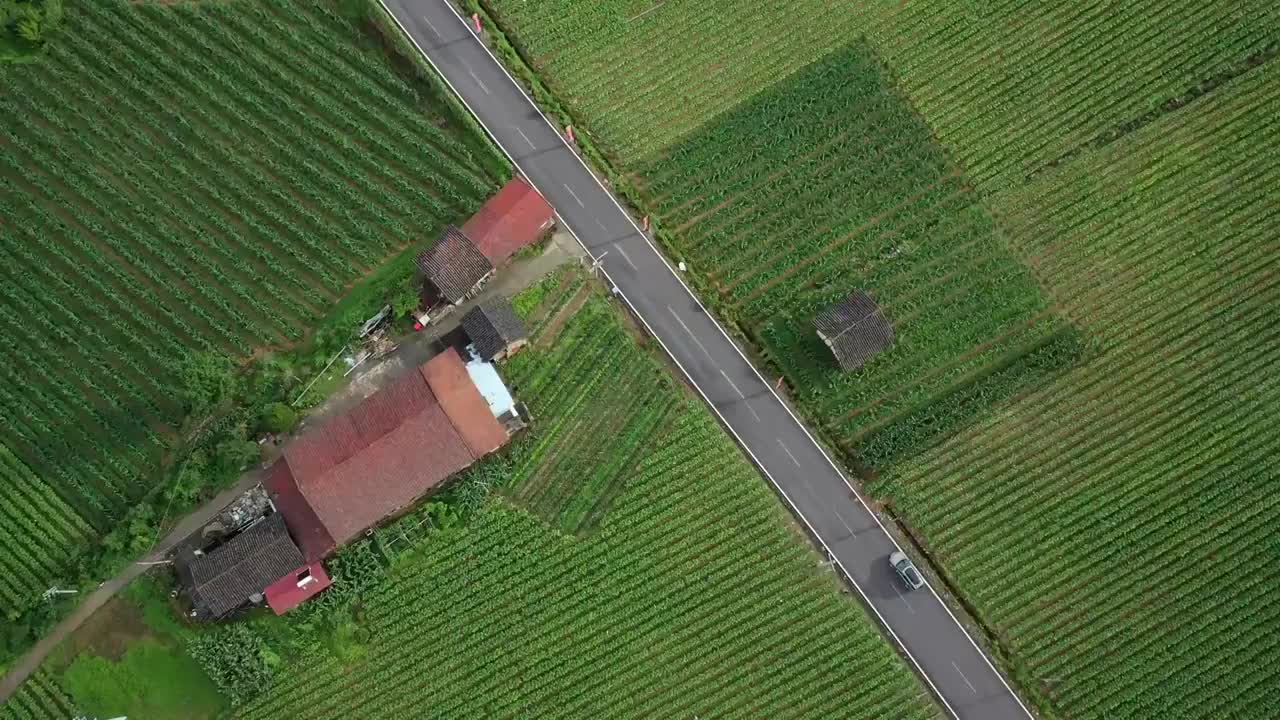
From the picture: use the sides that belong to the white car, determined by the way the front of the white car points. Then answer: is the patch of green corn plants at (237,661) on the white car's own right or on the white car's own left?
on the white car's own left

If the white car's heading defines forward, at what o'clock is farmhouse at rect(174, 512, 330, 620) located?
The farmhouse is roughly at 10 o'clock from the white car.

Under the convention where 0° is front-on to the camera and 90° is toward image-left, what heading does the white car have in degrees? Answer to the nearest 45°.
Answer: approximately 135°
